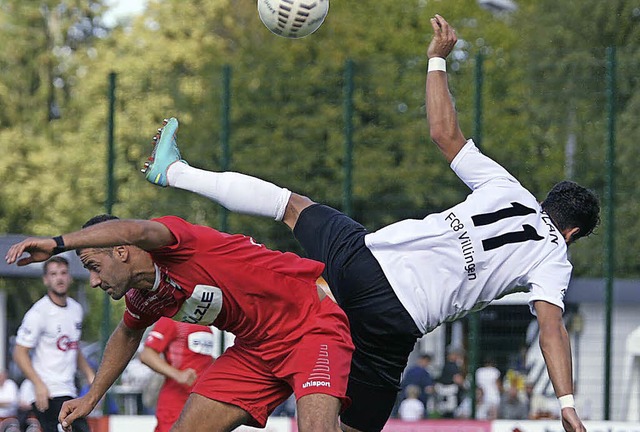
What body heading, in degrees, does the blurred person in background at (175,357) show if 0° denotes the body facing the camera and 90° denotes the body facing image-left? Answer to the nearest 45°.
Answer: approximately 315°

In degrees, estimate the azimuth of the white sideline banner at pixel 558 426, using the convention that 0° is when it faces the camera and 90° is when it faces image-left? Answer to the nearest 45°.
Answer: approximately 0°

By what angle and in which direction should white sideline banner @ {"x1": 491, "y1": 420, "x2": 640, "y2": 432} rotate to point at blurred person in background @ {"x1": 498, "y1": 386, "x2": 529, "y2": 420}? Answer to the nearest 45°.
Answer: approximately 180°

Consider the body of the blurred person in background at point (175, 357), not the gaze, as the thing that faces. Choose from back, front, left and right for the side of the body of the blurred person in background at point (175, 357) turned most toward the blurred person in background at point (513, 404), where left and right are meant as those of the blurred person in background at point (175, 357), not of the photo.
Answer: left

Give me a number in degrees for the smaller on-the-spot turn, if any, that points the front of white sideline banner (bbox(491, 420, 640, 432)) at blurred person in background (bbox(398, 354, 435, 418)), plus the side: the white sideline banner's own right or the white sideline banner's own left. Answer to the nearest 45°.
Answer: approximately 135° to the white sideline banner's own right
